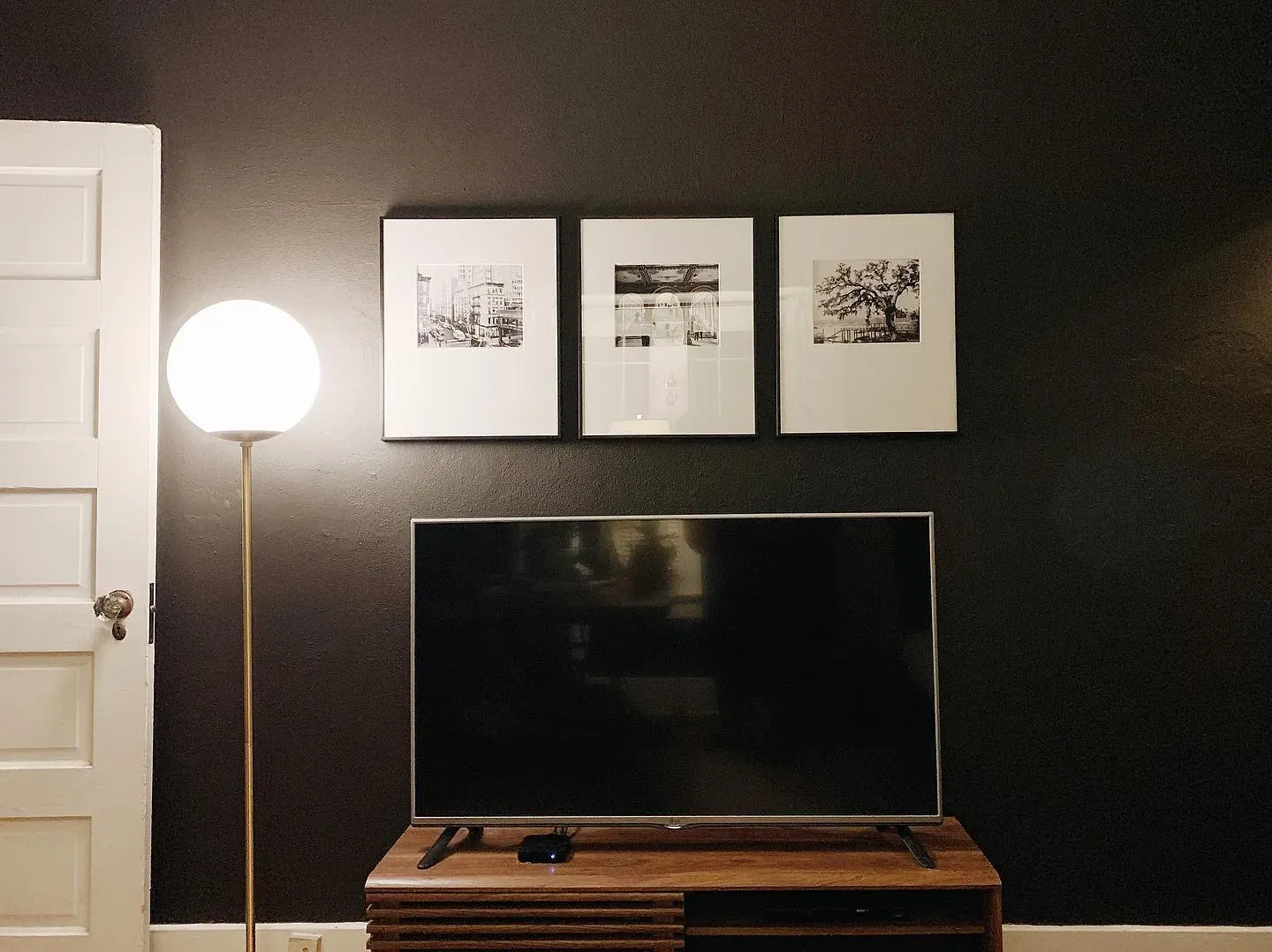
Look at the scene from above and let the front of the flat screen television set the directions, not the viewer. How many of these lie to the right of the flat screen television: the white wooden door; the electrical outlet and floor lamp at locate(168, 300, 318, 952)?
3

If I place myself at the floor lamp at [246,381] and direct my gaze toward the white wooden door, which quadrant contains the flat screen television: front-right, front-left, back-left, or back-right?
back-right

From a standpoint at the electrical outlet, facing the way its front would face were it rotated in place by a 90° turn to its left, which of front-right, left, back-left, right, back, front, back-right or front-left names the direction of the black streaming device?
front-right

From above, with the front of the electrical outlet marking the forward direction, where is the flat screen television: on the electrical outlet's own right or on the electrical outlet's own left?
on the electrical outlet's own left

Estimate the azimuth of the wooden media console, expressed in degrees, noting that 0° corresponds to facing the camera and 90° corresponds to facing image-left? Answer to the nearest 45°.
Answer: approximately 0°

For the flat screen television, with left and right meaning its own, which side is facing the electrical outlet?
right

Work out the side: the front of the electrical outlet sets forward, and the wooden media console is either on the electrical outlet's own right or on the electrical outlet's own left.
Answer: on the electrical outlet's own left

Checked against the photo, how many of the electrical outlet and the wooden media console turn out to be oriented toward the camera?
2

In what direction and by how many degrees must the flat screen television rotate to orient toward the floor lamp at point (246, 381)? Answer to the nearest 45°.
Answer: approximately 90° to its right
